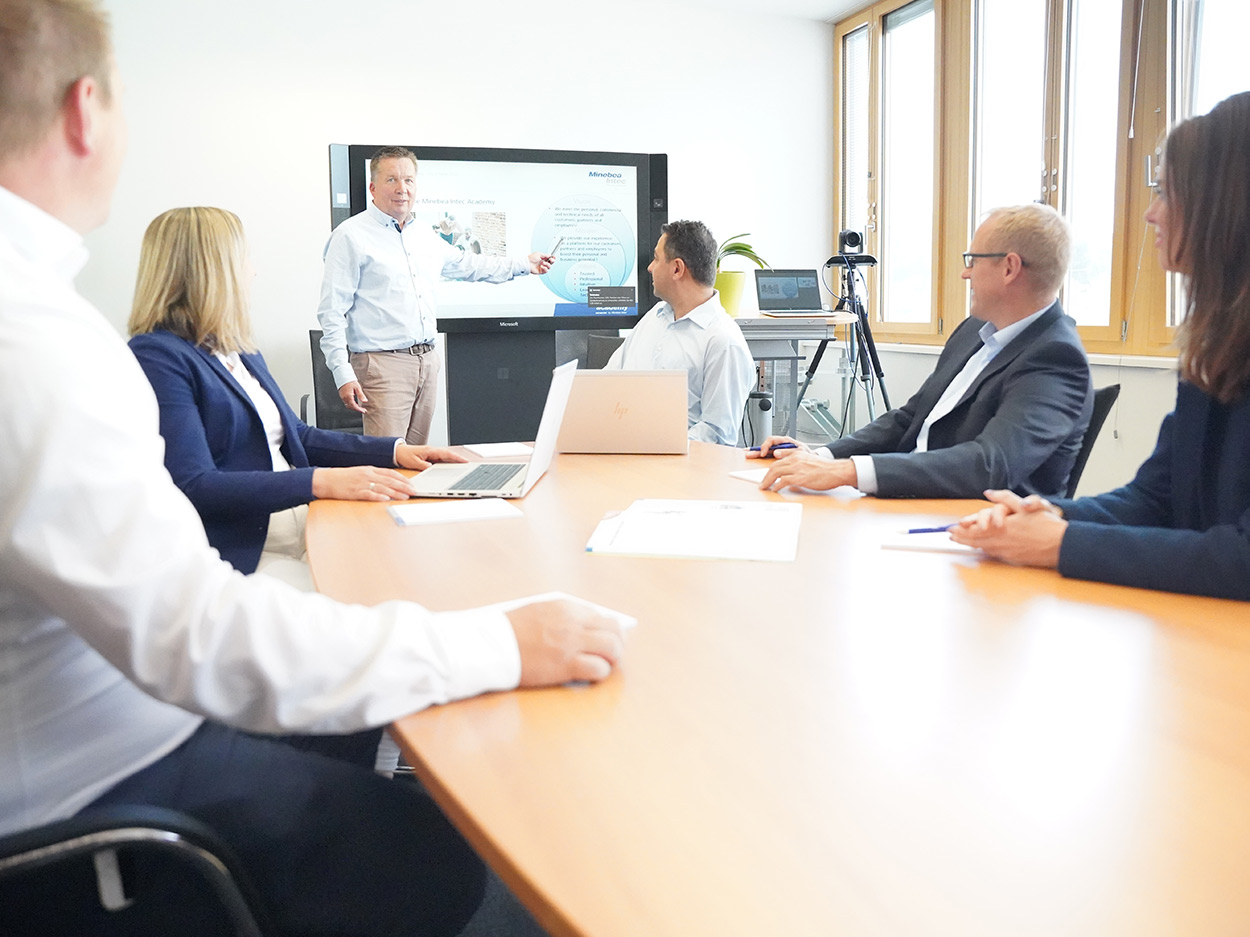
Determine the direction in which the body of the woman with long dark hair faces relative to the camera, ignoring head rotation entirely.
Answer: to the viewer's left

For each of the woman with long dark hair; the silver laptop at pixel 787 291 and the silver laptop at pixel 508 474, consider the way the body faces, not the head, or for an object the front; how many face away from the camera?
0

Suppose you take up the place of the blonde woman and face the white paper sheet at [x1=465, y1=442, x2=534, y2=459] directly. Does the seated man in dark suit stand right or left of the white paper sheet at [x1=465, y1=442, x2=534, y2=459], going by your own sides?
right

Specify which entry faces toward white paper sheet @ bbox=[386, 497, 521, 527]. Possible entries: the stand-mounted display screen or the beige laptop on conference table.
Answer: the stand-mounted display screen

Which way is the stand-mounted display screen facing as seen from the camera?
toward the camera

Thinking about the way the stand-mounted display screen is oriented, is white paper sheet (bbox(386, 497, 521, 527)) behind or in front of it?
in front

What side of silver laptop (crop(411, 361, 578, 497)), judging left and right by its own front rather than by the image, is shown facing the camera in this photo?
left

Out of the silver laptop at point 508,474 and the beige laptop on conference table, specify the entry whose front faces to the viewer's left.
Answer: the silver laptop

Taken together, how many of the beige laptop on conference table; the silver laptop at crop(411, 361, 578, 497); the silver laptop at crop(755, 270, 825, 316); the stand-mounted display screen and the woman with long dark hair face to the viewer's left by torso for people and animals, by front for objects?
2

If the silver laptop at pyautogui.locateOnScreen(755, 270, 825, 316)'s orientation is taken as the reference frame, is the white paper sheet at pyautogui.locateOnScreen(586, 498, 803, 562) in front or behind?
in front

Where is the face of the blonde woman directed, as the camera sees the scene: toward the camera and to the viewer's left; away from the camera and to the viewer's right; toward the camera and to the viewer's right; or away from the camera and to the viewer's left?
away from the camera and to the viewer's right

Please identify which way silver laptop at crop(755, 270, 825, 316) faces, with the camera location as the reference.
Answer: facing the viewer

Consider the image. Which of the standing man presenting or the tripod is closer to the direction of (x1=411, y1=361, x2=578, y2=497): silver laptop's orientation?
the standing man presenting

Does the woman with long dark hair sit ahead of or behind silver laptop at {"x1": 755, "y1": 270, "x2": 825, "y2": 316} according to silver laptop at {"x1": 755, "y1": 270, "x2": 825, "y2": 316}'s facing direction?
ahead
